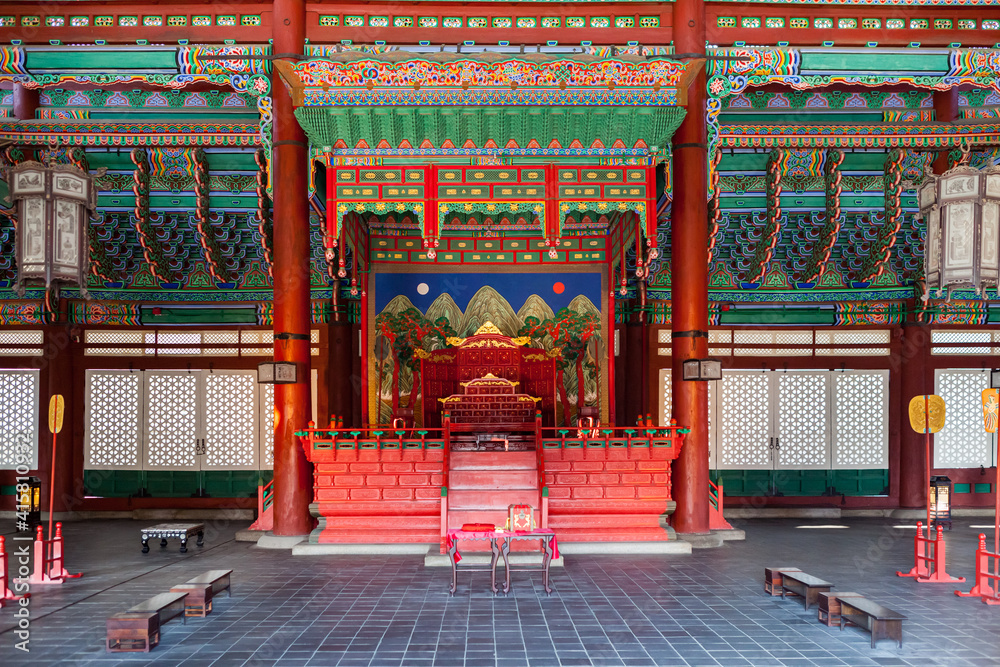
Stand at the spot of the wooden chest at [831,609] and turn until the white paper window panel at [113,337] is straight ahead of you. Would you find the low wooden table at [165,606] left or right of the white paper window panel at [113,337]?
left

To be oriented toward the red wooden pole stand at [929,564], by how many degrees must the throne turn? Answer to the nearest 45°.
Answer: approximately 45° to its left

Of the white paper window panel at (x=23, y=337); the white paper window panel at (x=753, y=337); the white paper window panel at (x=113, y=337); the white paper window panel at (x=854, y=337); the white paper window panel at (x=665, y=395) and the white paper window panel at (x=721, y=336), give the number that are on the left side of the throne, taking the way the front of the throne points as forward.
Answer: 4

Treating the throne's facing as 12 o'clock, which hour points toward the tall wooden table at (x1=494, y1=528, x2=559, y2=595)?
The tall wooden table is roughly at 12 o'clock from the throne.

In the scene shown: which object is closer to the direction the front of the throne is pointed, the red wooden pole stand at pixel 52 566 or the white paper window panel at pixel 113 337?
the red wooden pole stand

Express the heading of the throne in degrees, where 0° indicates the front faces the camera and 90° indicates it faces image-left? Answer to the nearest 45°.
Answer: approximately 0°

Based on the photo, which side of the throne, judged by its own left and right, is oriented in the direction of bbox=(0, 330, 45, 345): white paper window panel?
right

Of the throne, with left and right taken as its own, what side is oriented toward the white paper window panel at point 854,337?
left

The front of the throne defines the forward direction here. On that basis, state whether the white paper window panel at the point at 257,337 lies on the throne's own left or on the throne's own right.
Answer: on the throne's own right

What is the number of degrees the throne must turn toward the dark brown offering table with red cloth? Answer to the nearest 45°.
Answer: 0° — it already faces it

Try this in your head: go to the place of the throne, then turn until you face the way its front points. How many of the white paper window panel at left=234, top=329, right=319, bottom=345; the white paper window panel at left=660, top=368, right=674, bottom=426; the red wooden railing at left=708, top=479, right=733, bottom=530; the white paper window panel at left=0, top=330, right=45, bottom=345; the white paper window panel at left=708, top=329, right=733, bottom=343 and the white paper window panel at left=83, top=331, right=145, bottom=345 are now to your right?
3

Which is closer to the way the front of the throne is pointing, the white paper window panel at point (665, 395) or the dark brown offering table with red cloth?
the dark brown offering table with red cloth
